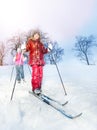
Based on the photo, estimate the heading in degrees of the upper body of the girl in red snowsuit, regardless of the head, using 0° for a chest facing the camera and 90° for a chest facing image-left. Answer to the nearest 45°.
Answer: approximately 0°
